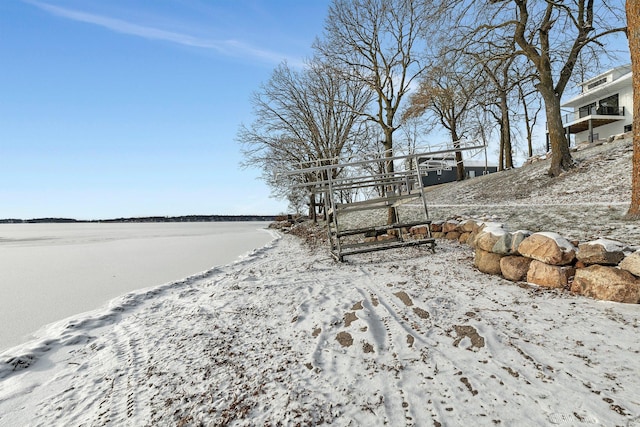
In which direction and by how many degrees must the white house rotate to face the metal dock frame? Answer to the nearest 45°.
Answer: approximately 45° to its left

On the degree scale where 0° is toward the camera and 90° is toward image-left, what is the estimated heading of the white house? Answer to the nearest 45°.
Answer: approximately 45°
